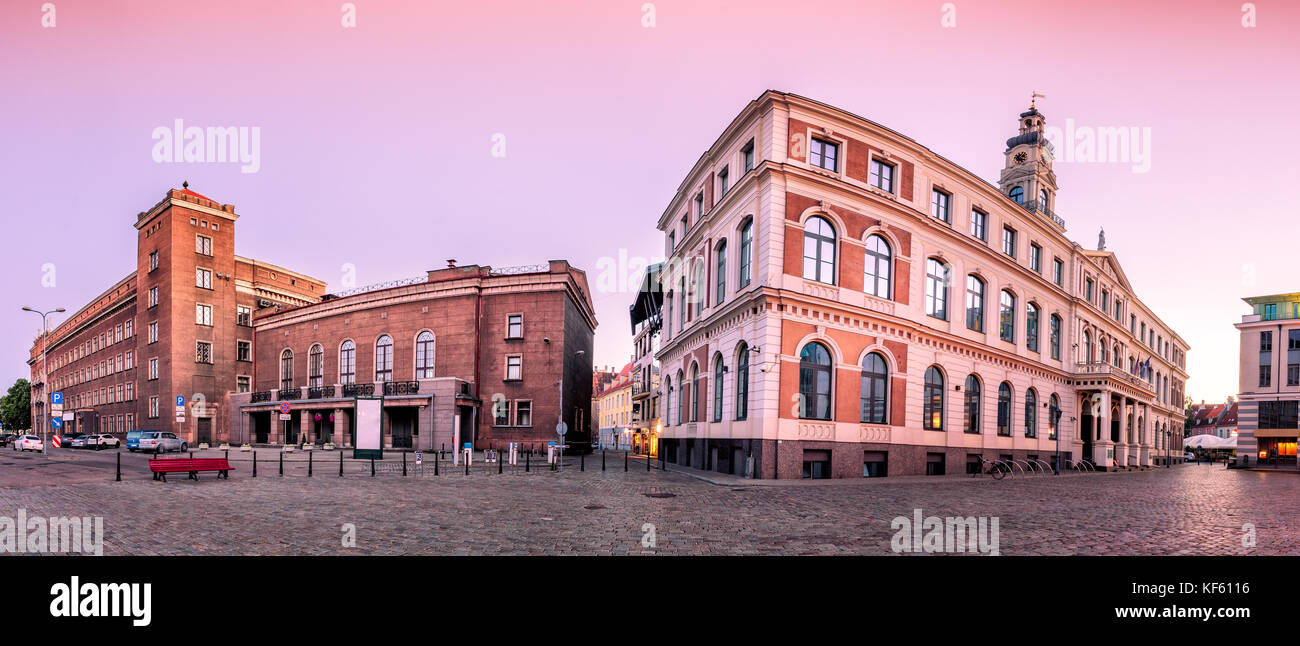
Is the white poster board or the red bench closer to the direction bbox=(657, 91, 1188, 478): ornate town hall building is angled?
the red bench

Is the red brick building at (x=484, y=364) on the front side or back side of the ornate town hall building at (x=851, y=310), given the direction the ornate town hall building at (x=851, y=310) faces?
on the back side

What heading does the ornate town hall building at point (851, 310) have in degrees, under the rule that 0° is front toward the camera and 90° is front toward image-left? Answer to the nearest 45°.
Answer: approximately 315°

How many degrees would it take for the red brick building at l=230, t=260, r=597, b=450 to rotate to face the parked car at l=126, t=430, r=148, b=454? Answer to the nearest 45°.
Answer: approximately 45° to its right

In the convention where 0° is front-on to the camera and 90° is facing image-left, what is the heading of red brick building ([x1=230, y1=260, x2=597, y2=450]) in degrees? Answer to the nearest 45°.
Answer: approximately 45°
